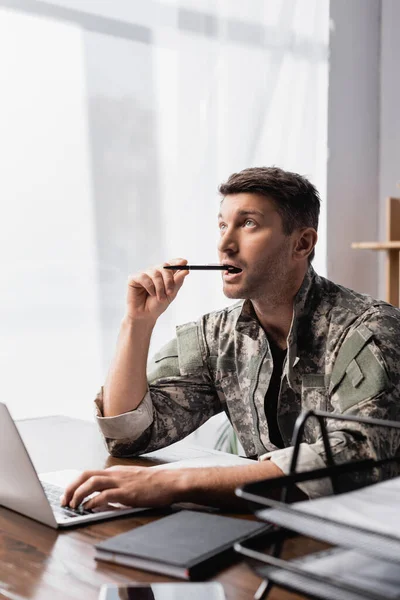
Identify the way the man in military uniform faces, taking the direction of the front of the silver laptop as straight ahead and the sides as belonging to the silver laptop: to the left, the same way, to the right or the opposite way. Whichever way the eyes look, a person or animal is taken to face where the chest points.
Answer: the opposite way

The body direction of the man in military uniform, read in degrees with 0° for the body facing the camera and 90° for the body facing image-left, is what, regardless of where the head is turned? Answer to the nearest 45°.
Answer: approximately 45°

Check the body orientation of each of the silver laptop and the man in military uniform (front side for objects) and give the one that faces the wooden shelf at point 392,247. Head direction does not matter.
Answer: the silver laptop

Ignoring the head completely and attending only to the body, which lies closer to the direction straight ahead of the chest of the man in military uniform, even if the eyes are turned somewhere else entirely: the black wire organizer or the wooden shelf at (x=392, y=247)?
the black wire organizer

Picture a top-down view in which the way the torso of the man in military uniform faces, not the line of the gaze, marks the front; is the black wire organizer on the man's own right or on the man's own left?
on the man's own left

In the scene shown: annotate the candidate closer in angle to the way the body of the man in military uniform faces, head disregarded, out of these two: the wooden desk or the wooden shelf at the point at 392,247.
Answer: the wooden desk

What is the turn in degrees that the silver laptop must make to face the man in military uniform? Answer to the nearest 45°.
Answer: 0° — it already faces them

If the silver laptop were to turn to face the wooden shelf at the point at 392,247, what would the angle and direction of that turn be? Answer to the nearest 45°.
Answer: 0° — it already faces it

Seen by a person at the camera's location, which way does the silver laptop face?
facing away from the viewer and to the right of the viewer

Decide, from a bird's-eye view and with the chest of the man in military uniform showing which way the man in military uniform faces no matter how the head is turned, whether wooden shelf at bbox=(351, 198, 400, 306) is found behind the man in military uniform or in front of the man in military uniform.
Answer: behind
